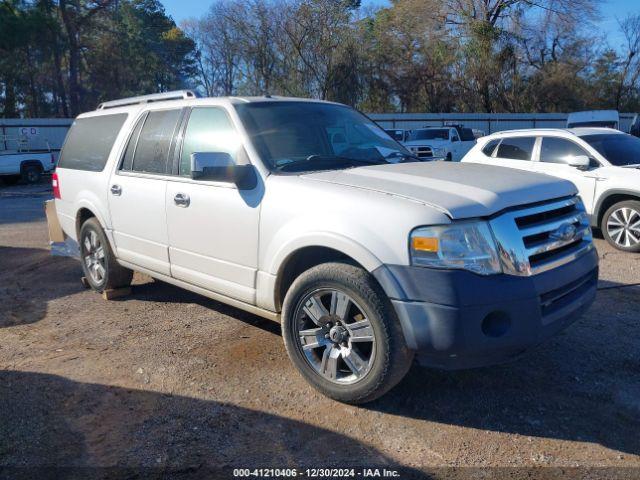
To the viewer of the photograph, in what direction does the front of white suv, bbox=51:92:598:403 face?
facing the viewer and to the right of the viewer

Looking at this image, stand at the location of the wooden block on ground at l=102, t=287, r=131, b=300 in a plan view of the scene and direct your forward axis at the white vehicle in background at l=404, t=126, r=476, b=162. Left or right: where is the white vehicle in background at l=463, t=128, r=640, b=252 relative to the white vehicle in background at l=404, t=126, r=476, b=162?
right

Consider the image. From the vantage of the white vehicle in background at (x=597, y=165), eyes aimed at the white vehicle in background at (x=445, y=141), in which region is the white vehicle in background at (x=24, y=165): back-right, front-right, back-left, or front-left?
front-left

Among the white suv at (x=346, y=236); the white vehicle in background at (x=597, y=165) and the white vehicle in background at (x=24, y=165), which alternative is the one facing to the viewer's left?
the white vehicle in background at (x=24, y=165)

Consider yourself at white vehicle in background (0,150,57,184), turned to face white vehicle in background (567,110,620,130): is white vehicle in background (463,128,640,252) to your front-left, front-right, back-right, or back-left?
front-right

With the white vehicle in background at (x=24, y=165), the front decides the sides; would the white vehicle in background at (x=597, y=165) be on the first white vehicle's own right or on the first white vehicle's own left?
on the first white vehicle's own left

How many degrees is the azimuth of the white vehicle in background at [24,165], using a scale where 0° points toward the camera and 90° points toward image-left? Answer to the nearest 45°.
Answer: approximately 90°

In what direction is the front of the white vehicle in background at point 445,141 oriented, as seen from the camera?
facing the viewer and to the left of the viewer

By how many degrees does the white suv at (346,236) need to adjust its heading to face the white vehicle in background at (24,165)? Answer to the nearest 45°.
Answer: approximately 180°

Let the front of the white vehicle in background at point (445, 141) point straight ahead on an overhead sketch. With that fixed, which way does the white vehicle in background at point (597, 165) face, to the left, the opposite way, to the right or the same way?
to the left

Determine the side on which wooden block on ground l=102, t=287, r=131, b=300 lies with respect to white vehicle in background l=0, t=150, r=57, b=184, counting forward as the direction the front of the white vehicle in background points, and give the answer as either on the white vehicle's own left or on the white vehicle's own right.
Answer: on the white vehicle's own left

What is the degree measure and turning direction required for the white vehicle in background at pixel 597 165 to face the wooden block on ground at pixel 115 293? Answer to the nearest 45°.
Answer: approximately 90° to its right

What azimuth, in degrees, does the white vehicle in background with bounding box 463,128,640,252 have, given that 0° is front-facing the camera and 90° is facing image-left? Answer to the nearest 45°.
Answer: approximately 315°

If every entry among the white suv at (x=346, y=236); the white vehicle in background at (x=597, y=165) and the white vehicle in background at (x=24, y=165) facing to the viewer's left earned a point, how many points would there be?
1

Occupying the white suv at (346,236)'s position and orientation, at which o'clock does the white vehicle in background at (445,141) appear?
The white vehicle in background is roughly at 8 o'clock from the white suv.

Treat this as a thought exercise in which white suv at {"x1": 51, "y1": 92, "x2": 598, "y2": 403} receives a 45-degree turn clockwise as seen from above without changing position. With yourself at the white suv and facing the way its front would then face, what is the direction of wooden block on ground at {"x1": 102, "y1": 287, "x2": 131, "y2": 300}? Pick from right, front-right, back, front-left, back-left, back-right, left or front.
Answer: back-right
